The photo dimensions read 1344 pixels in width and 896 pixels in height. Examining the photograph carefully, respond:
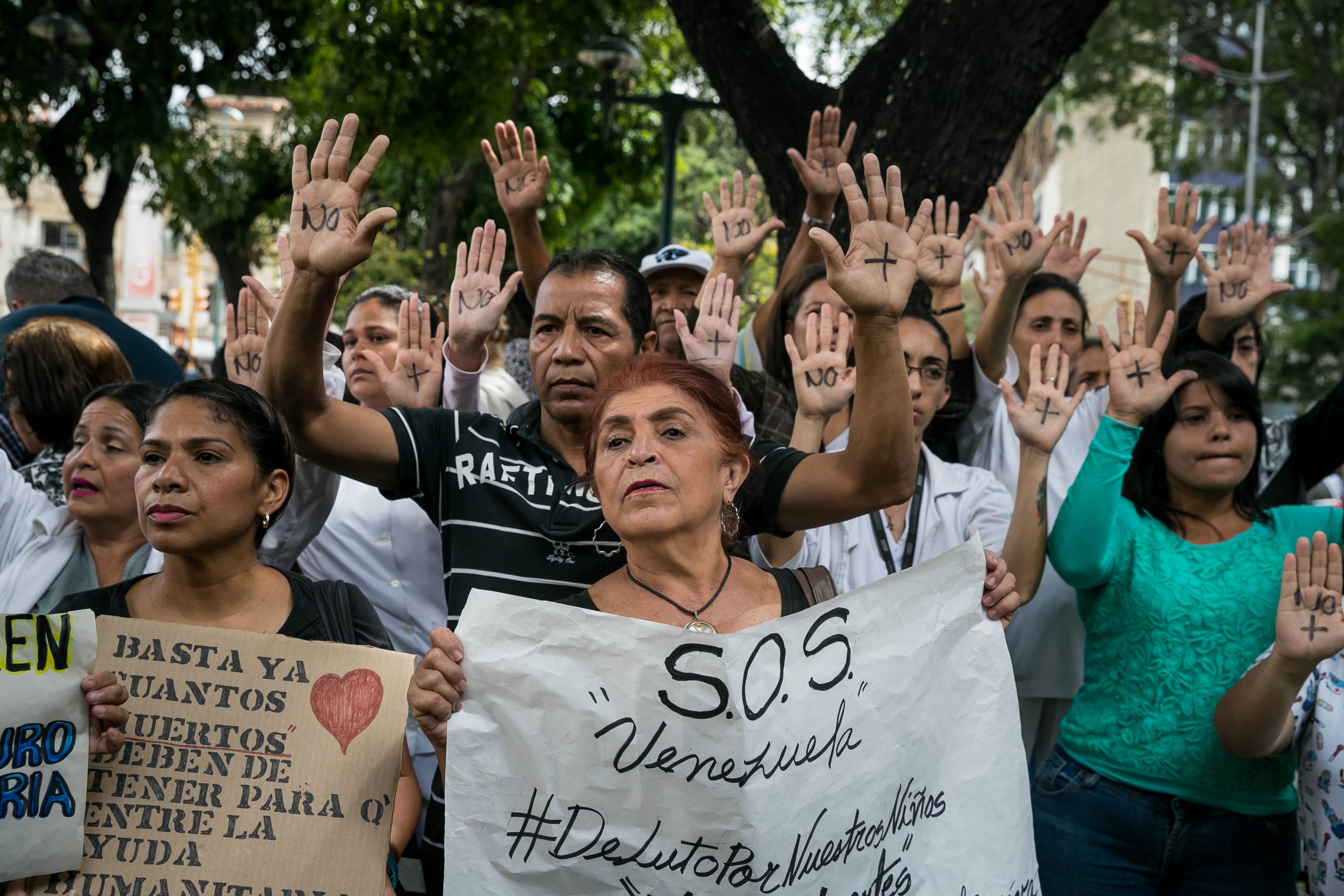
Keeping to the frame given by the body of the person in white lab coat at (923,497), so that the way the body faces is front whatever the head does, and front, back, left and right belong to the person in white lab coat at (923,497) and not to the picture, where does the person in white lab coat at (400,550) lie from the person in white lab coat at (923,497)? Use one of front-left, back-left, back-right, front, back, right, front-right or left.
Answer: right

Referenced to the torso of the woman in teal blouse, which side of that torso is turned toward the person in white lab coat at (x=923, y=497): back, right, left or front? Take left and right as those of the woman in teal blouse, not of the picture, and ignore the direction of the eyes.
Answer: right

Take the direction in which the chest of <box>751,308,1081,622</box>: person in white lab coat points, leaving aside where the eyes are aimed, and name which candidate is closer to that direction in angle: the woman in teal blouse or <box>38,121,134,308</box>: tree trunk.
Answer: the woman in teal blouse

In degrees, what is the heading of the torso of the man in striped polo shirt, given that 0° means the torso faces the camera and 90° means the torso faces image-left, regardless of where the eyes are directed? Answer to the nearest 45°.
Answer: approximately 0°

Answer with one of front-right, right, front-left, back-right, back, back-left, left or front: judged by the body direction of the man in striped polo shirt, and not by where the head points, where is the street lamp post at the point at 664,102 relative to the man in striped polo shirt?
back

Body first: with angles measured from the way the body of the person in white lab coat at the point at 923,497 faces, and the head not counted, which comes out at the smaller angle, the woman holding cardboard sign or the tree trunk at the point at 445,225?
the woman holding cardboard sign
